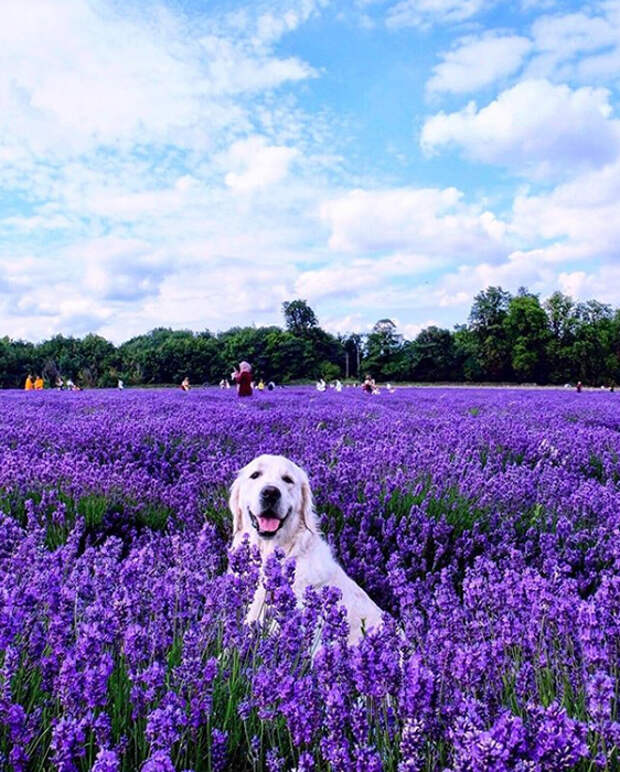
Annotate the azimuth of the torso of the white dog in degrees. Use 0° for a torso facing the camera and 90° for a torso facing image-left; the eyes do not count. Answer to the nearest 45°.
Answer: approximately 45°

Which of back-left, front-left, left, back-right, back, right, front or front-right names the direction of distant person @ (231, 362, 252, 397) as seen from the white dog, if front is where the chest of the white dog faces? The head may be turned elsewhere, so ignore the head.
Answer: back-right
